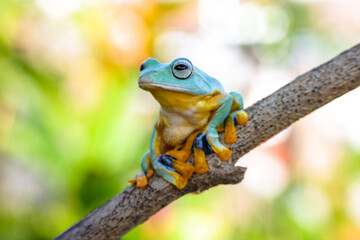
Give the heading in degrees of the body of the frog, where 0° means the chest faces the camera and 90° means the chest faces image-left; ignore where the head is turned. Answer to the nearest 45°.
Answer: approximately 45°
